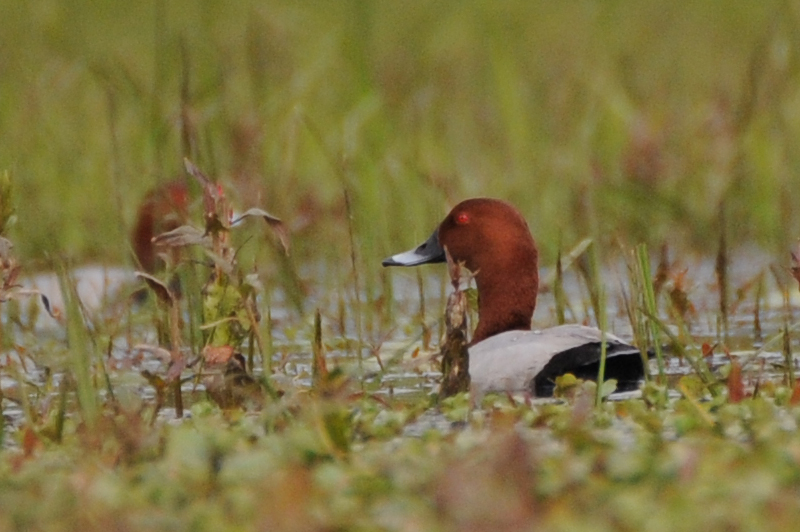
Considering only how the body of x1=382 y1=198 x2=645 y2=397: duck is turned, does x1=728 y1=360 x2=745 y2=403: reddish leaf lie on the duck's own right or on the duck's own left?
on the duck's own left

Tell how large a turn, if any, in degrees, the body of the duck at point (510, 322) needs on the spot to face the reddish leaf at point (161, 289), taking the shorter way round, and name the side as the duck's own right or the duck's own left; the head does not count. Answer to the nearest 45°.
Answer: approximately 45° to the duck's own left

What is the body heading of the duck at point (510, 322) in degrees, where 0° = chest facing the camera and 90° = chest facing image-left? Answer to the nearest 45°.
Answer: approximately 90°
